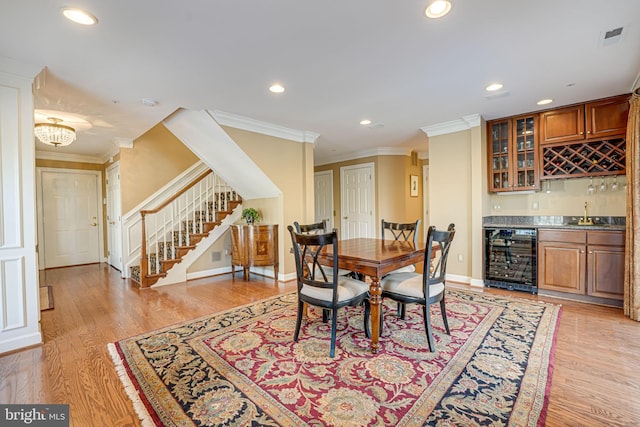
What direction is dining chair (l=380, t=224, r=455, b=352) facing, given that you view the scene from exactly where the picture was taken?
facing away from the viewer and to the left of the viewer

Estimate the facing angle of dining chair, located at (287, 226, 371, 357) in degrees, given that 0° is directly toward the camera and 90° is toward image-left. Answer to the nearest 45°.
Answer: approximately 225°

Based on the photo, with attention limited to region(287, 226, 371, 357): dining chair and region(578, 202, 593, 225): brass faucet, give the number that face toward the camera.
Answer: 1

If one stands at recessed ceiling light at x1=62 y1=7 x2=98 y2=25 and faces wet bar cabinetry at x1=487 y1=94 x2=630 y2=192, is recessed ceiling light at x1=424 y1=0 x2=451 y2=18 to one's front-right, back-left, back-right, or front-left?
front-right

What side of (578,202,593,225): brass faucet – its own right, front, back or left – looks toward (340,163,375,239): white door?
right

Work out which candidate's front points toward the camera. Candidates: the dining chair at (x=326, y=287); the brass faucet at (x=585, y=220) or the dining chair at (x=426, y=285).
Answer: the brass faucet

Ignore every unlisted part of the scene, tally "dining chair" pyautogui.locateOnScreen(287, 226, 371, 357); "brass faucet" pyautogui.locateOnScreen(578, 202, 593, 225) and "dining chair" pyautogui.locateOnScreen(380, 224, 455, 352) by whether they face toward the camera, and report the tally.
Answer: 1

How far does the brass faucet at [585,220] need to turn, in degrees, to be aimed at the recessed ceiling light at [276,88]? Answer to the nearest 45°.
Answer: approximately 45° to its right

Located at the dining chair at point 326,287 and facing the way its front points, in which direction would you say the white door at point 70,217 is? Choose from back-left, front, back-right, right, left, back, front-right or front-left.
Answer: left

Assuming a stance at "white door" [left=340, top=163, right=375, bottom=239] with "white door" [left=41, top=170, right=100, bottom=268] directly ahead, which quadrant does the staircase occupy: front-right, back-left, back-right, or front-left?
front-left

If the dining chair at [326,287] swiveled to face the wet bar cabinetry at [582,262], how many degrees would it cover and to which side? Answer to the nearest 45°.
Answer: approximately 45° to its right

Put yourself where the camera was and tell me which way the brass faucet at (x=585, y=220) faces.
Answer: facing the viewer

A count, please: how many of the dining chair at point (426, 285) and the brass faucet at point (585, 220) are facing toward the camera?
1

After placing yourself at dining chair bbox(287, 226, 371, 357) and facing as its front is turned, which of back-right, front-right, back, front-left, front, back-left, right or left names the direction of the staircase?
left

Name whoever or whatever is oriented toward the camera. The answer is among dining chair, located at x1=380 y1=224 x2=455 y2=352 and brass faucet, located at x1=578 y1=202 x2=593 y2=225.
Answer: the brass faucet

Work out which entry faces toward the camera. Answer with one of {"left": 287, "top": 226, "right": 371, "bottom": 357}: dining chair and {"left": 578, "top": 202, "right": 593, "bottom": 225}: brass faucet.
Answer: the brass faucet
